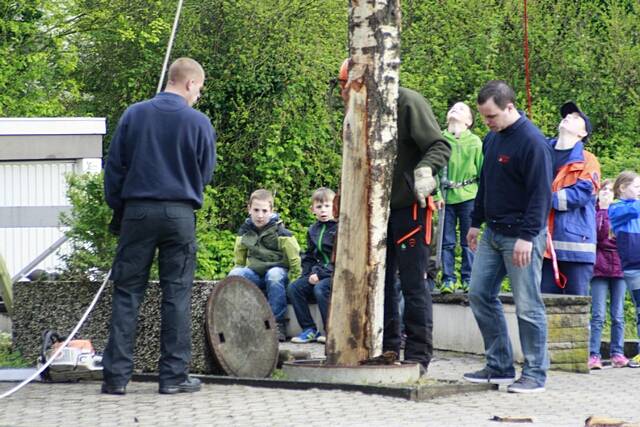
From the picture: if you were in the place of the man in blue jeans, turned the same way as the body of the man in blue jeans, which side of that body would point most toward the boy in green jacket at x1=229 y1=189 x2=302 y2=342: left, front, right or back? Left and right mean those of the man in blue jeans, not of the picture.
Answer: right

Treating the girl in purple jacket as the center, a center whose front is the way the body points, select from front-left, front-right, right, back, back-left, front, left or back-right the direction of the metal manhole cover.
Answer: front-right

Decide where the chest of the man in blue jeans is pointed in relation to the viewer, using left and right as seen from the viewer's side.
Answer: facing the viewer and to the left of the viewer

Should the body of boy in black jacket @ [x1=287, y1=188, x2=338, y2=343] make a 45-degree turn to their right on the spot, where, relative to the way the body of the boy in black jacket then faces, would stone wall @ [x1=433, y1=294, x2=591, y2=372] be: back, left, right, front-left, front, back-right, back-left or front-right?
left

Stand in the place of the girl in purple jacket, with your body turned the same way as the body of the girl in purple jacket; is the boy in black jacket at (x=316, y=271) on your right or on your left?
on your right

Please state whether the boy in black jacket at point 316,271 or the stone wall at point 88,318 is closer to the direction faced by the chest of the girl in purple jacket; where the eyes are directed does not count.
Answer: the stone wall

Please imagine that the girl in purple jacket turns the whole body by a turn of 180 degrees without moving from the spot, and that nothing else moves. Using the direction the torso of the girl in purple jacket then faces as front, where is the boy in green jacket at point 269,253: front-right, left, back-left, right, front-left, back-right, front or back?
left

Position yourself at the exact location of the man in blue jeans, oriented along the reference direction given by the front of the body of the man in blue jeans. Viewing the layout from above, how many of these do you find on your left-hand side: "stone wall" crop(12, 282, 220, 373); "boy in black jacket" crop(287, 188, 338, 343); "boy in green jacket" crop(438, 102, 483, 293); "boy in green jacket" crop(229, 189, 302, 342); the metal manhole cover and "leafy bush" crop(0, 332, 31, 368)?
0

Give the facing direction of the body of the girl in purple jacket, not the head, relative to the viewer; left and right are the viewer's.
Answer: facing the viewer

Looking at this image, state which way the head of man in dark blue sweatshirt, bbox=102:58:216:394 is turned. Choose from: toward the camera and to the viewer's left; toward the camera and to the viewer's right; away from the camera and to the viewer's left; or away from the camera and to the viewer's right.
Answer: away from the camera and to the viewer's right

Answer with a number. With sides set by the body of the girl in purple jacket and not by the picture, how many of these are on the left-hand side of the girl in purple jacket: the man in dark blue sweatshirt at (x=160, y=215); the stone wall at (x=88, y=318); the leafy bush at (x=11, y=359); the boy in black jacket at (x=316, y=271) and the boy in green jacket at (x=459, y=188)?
0

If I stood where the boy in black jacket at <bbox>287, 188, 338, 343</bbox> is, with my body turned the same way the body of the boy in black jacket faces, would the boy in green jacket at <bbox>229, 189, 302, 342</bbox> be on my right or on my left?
on my right

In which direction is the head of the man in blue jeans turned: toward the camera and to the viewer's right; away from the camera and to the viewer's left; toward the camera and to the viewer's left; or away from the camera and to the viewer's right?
toward the camera and to the viewer's left

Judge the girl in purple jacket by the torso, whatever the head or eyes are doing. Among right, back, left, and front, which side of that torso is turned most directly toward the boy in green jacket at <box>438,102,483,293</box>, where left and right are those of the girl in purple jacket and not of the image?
right

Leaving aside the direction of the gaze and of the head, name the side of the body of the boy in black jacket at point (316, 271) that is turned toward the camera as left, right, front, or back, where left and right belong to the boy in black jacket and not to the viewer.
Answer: front

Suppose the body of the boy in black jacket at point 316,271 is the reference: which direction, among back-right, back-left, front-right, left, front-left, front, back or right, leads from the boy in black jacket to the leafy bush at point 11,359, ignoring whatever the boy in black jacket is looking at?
front-right

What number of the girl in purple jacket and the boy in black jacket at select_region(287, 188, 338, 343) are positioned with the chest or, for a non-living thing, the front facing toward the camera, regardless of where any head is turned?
2
